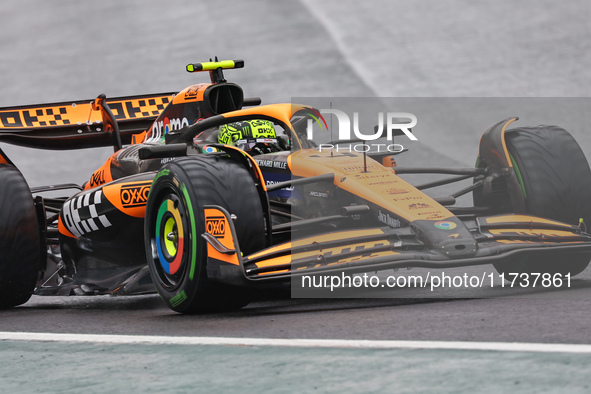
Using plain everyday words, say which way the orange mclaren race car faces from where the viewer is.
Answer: facing the viewer and to the right of the viewer
